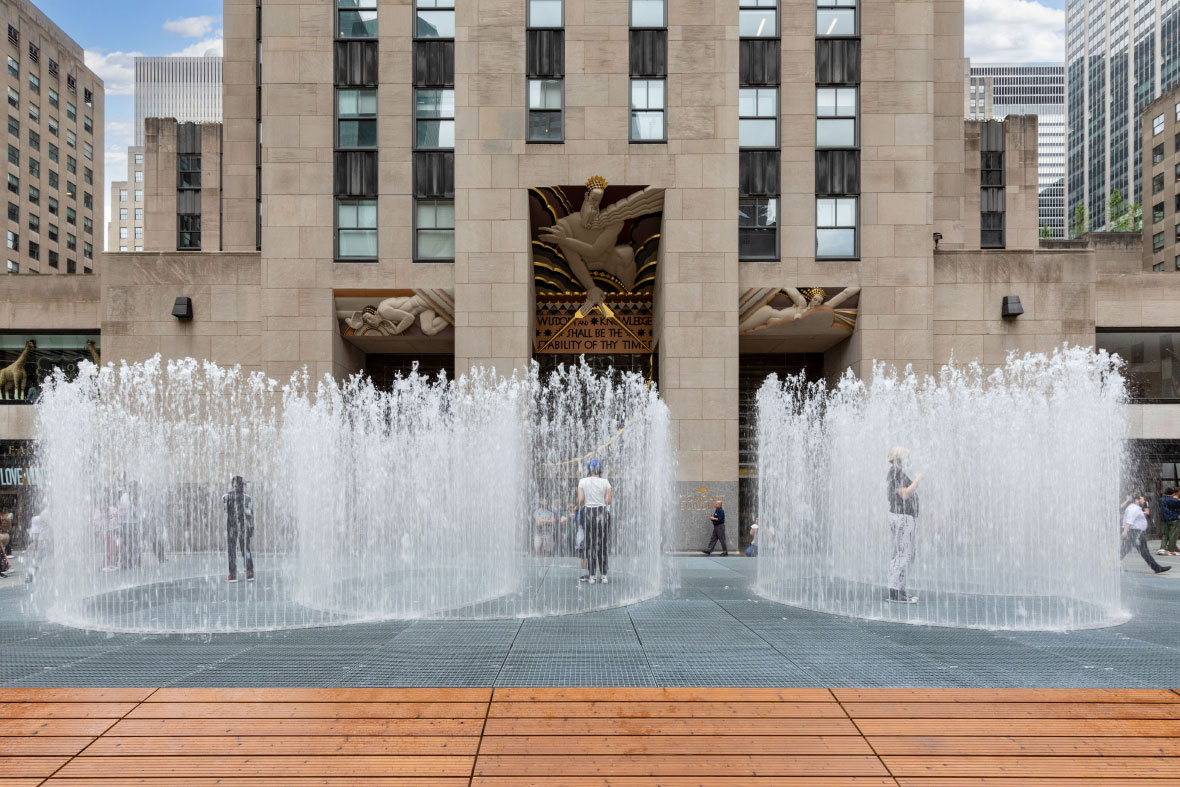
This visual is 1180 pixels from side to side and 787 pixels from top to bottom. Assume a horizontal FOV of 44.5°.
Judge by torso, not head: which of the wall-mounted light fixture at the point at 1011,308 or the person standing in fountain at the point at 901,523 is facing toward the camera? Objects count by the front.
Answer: the wall-mounted light fixture

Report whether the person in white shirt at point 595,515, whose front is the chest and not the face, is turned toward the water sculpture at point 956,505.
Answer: no

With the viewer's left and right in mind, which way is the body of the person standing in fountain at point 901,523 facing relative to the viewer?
facing to the right of the viewer

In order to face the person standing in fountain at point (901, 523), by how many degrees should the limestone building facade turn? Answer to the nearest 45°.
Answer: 0° — it already faces them

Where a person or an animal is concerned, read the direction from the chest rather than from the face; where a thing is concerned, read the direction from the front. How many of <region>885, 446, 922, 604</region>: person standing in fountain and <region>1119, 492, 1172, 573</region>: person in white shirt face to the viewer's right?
2

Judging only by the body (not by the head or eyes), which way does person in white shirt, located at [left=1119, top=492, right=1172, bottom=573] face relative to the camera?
to the viewer's right

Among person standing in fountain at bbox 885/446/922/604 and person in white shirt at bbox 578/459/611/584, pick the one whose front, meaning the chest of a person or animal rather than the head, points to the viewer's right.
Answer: the person standing in fountain

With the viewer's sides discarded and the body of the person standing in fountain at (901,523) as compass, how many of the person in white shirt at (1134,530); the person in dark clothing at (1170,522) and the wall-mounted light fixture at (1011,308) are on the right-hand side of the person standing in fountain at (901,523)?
0

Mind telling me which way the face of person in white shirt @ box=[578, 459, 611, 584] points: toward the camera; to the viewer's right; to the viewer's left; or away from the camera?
away from the camera

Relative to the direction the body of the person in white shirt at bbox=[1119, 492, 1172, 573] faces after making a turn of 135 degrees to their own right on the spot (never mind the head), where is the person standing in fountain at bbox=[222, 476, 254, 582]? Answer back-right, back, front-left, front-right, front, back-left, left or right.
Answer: front

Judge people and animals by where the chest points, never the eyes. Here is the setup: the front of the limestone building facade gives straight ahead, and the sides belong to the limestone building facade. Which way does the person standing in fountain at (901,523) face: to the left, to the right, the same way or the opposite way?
to the left

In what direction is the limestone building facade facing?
toward the camera

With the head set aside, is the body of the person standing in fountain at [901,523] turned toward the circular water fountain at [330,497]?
no

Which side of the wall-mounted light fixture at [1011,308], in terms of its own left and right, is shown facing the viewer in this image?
front

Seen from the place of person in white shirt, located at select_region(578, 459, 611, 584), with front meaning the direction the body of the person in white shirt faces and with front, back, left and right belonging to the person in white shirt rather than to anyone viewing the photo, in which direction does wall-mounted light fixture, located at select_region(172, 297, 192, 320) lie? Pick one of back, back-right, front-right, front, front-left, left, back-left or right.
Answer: front-left

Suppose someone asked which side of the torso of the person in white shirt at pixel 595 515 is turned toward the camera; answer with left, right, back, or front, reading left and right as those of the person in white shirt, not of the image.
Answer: back
